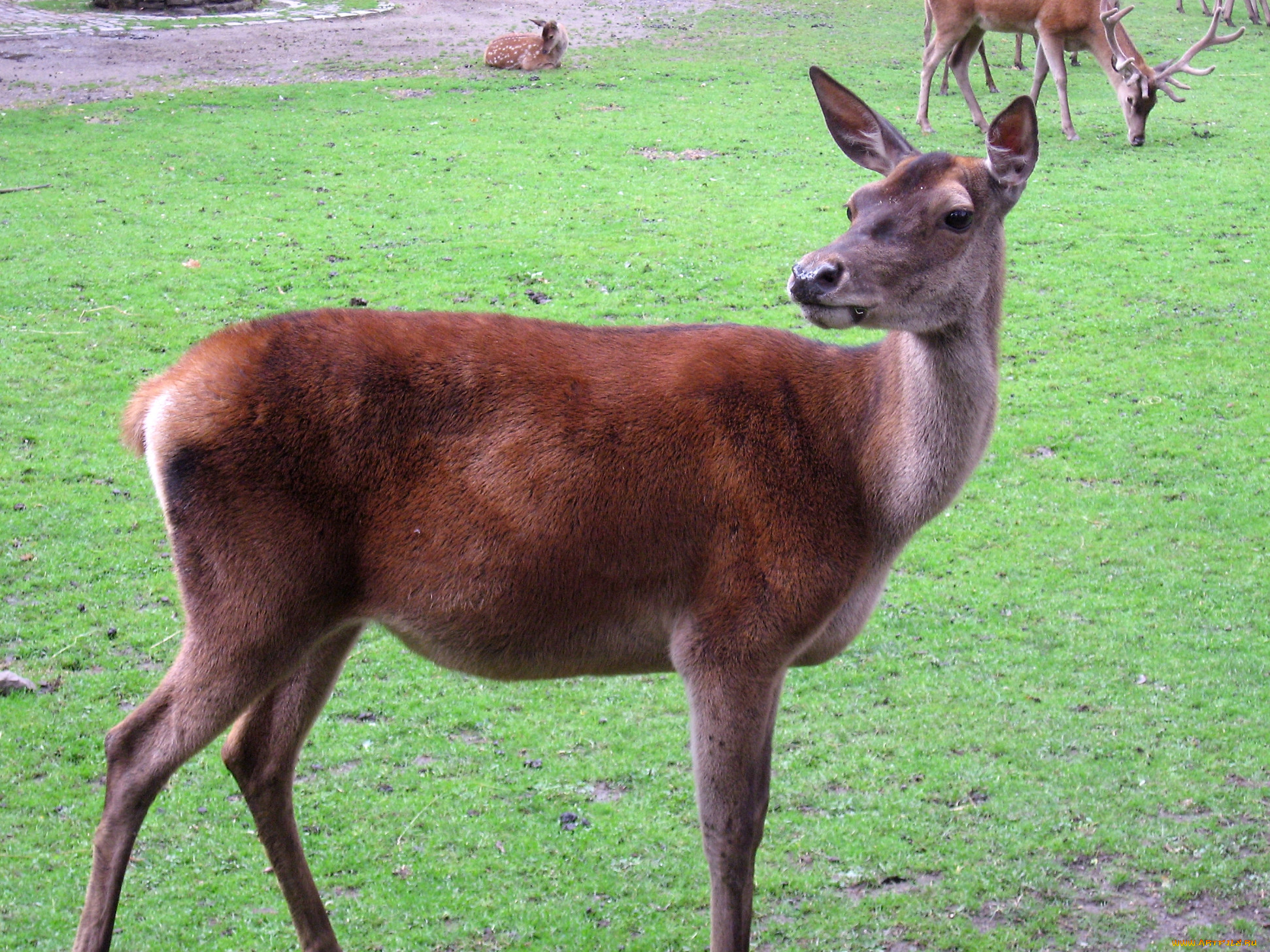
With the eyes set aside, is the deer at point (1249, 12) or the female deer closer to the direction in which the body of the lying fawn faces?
the deer

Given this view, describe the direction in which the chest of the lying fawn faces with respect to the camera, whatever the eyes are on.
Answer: to the viewer's right

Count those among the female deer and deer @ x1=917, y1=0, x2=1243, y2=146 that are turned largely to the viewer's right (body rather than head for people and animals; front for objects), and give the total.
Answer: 2

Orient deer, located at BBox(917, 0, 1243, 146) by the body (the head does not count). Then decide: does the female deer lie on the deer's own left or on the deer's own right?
on the deer's own right

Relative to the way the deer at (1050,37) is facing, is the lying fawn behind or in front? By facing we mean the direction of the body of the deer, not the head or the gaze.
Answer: behind

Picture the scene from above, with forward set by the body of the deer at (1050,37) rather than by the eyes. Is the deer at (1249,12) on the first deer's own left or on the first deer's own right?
on the first deer's own left

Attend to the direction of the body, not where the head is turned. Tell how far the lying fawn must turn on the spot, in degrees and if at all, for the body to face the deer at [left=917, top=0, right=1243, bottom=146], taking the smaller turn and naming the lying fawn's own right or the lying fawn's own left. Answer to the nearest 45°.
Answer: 0° — it already faces it

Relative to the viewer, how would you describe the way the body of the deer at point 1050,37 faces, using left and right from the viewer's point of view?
facing to the right of the viewer

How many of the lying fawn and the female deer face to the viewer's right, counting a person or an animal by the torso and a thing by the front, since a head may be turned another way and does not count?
2

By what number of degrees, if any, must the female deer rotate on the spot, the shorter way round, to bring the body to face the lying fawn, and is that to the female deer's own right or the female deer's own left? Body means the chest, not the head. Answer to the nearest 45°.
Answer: approximately 90° to the female deer's own left

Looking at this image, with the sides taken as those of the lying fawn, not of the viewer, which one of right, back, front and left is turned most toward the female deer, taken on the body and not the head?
right

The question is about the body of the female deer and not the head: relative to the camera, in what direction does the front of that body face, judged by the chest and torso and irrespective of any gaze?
to the viewer's right

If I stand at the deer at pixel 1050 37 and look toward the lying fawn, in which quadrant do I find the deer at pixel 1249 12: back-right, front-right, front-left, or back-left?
back-right

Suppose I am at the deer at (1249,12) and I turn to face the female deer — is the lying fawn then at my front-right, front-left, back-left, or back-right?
front-right

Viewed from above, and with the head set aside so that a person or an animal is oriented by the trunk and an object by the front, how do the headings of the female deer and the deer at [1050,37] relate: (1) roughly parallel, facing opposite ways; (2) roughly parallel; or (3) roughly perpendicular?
roughly parallel
